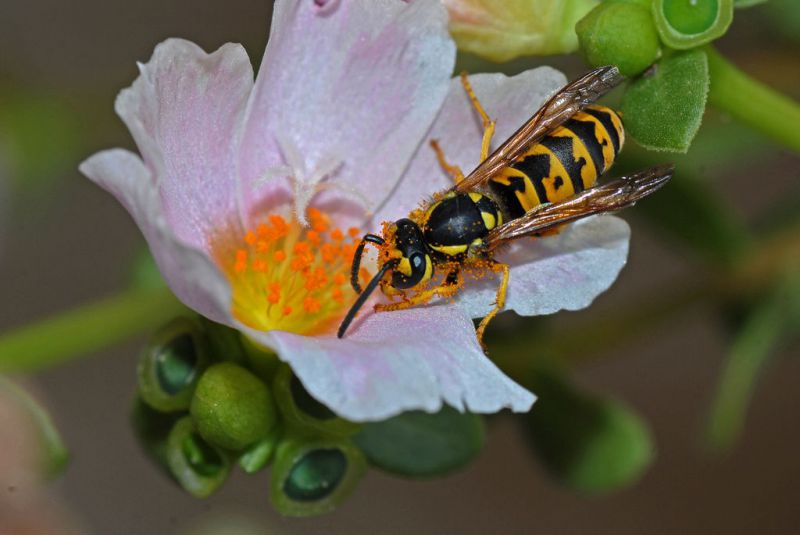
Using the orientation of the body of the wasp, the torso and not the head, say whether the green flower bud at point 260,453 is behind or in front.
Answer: in front

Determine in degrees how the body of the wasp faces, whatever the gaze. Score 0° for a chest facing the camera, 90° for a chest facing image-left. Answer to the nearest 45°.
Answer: approximately 45°

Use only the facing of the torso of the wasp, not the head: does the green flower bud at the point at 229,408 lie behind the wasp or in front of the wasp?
in front

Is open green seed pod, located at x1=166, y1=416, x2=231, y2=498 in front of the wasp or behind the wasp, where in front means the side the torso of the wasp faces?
in front

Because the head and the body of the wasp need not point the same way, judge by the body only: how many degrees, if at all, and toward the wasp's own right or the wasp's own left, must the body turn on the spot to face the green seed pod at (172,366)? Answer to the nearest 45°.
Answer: approximately 45° to the wasp's own right
